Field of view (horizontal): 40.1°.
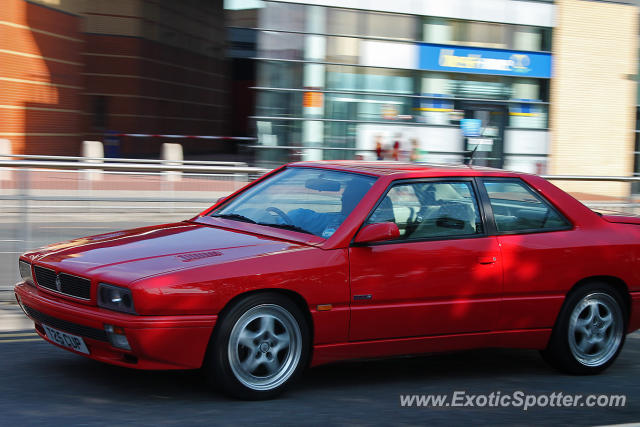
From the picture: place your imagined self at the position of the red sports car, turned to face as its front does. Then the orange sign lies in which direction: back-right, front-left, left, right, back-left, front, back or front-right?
back-right

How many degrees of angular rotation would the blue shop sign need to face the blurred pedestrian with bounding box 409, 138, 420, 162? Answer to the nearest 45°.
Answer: approximately 45° to its right

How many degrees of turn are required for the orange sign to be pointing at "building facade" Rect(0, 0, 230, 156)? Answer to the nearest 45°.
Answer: approximately 135° to its right

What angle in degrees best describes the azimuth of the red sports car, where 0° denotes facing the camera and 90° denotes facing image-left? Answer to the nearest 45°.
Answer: approximately 45°

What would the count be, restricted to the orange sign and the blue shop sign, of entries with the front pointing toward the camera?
2

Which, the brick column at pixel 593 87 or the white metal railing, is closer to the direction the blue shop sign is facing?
the white metal railing

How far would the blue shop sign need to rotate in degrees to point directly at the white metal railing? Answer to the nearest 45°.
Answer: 0° — it already faces it

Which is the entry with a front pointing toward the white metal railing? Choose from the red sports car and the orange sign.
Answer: the orange sign

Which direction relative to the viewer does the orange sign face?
toward the camera

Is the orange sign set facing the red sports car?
yes

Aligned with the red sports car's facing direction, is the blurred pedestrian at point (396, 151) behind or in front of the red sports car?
behind

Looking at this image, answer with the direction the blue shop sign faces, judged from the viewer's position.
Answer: facing the viewer

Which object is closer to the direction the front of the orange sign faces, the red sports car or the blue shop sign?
the red sports car
